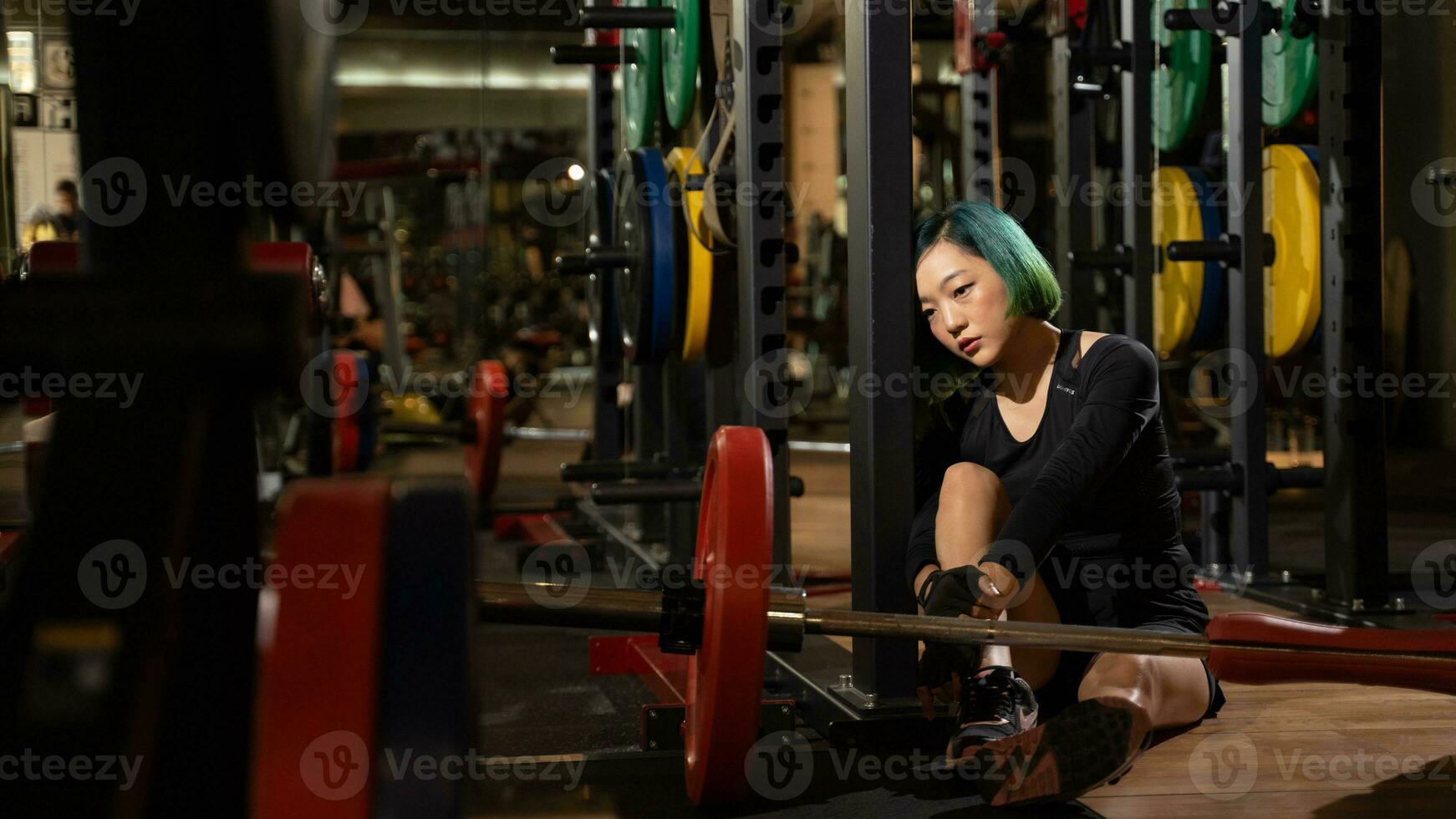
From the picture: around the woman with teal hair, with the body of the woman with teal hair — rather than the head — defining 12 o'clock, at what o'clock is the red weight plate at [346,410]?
The red weight plate is roughly at 3 o'clock from the woman with teal hair.

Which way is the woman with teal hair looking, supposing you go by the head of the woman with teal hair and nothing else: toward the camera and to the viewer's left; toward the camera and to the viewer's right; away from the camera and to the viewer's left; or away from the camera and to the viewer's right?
toward the camera and to the viewer's left

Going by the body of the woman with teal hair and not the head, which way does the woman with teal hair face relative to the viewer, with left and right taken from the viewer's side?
facing the viewer and to the left of the viewer

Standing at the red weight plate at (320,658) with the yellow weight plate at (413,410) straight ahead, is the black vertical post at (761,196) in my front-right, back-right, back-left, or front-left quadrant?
front-right

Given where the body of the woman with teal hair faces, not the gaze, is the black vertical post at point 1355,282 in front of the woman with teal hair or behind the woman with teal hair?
behind

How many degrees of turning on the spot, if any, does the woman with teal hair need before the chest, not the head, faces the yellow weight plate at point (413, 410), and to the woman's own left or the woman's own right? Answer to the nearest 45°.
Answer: approximately 90° to the woman's own right

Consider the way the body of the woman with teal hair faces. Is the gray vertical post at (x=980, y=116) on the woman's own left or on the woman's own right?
on the woman's own right

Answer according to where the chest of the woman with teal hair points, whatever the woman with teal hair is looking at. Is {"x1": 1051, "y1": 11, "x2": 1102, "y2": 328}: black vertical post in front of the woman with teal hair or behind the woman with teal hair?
behind

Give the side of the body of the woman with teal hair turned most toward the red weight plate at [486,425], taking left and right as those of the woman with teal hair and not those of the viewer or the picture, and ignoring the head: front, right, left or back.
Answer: right

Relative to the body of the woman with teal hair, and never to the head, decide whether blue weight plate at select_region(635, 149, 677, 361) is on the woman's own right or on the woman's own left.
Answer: on the woman's own right

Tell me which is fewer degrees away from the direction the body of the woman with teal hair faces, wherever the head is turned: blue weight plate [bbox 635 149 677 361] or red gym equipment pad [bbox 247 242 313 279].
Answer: the red gym equipment pad
